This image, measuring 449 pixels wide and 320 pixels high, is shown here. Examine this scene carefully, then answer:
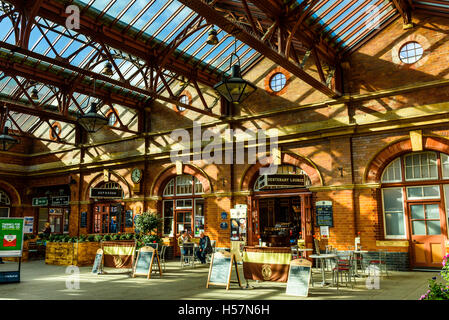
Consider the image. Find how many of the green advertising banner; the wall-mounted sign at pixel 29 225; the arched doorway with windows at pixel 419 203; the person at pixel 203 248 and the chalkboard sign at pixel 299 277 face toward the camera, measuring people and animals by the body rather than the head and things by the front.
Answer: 4

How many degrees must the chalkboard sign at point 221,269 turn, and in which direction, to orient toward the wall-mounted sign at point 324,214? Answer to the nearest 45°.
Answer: approximately 180°

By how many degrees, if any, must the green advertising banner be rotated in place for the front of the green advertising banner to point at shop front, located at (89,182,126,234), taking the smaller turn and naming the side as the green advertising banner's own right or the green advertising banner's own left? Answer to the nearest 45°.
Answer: approximately 135° to the green advertising banner's own left

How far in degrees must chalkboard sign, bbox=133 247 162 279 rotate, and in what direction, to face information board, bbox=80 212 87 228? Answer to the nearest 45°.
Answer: approximately 135° to its right

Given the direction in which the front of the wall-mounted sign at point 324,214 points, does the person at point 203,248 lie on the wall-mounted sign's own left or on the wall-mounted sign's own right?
on the wall-mounted sign's own right

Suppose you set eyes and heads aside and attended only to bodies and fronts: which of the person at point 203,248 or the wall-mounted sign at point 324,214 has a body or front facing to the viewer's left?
the person

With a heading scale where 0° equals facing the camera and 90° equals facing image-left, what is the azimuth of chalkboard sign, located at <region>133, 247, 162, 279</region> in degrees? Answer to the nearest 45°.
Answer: approximately 45°

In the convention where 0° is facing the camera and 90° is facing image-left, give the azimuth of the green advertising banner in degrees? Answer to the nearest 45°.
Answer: approximately 0°
